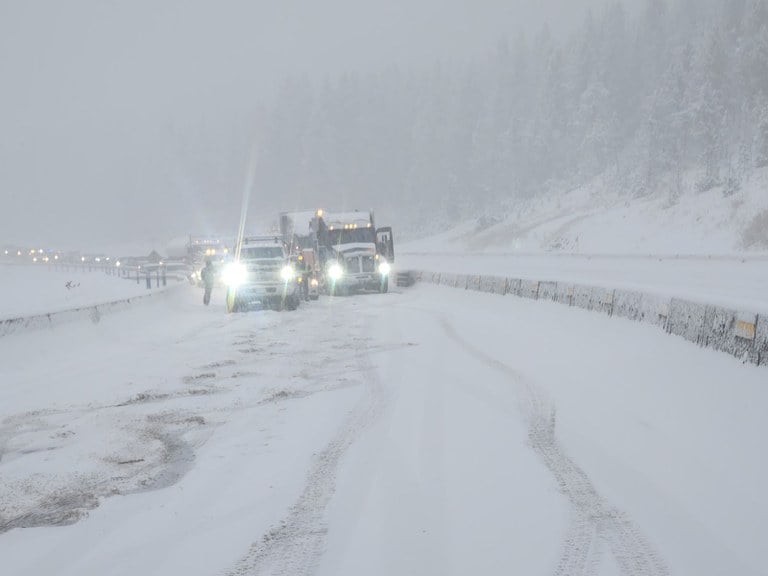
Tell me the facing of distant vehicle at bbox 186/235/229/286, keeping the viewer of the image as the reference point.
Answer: facing the viewer

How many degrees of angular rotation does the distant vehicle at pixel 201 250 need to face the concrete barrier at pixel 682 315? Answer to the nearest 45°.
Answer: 0° — it already faces it

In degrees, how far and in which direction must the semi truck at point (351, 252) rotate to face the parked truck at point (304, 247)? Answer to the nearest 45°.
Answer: approximately 135° to its right

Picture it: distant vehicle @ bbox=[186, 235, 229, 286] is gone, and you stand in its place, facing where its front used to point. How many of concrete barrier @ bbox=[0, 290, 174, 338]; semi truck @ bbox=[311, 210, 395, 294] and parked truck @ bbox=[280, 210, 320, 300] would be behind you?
0

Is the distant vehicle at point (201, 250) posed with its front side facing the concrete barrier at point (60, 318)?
yes

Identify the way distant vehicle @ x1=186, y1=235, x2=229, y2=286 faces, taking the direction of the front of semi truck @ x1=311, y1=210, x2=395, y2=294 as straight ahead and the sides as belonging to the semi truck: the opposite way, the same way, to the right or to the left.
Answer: the same way

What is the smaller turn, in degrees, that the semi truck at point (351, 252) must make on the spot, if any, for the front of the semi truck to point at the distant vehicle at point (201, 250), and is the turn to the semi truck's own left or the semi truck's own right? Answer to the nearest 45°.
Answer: approximately 135° to the semi truck's own right

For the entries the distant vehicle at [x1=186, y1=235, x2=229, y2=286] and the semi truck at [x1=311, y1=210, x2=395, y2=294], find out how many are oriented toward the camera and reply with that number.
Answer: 2

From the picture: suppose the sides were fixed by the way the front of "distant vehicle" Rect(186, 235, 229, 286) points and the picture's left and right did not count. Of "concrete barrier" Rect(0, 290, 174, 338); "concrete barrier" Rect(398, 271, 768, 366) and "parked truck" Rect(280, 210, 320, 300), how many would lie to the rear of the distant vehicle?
0
